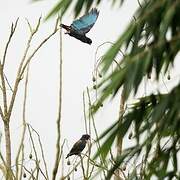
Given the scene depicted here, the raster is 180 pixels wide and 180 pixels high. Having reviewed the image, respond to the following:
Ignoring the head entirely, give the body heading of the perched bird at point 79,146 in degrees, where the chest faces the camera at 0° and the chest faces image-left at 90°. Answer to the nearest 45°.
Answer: approximately 270°
